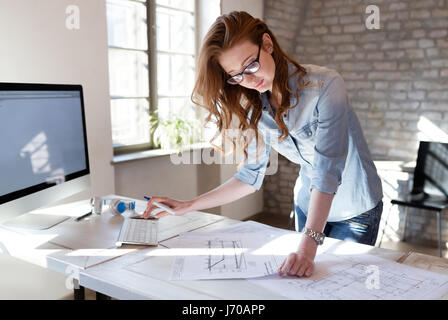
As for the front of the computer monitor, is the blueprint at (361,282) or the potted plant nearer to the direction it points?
the blueprint

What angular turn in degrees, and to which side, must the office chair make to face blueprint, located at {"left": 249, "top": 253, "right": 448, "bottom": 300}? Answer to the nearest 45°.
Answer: approximately 45° to its left

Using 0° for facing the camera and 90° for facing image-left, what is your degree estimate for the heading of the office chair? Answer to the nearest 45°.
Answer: approximately 45°

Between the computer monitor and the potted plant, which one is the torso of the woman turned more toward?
the computer monitor

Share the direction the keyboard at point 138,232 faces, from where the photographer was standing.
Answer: facing to the right of the viewer

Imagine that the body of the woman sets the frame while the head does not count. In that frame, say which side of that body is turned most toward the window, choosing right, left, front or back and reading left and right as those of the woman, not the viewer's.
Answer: right
